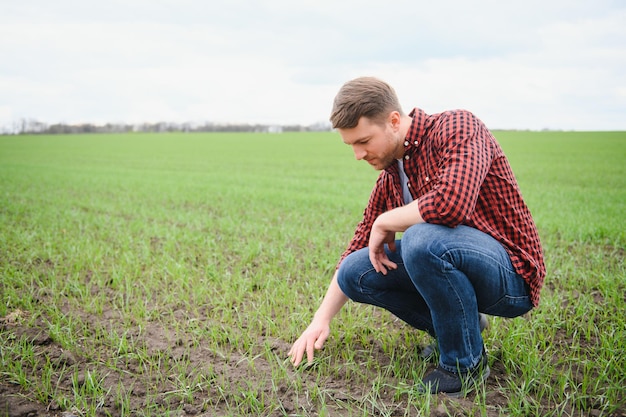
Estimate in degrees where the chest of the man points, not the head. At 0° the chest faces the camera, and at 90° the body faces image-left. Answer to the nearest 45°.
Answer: approximately 45°
